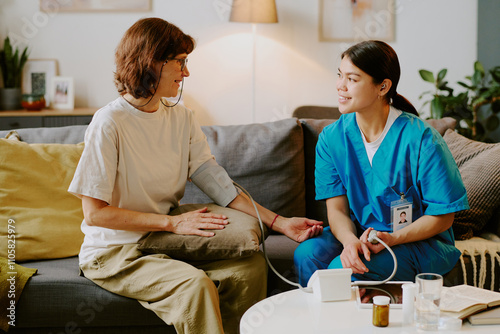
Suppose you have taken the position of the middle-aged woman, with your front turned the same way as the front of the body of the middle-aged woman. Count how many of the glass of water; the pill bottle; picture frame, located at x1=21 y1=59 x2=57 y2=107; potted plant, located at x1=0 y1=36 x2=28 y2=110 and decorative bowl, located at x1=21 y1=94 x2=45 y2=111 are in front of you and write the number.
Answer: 2

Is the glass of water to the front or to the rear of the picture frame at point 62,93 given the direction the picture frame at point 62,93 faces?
to the front

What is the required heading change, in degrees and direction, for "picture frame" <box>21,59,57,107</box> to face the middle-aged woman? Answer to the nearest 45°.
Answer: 0° — it already faces them

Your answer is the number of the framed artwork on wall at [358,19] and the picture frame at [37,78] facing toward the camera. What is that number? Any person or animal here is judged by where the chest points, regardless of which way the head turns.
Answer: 2

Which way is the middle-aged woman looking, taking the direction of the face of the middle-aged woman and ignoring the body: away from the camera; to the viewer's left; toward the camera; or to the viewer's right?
to the viewer's right

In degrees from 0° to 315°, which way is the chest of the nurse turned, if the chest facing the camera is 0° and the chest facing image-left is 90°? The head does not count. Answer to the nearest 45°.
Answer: approximately 45°

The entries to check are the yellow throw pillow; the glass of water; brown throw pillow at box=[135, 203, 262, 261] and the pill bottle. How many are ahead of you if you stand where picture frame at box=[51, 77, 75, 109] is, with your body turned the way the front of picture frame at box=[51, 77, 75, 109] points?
4

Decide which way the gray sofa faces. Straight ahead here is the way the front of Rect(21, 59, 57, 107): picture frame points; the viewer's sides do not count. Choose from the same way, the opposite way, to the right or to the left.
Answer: the same way

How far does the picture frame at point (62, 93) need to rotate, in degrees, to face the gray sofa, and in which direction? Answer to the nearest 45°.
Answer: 0° — it already faces it

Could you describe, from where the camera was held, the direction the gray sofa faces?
facing the viewer

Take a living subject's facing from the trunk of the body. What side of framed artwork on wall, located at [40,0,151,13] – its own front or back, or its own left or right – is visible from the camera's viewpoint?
front

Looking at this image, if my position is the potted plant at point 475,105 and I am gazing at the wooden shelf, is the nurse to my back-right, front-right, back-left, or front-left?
front-left

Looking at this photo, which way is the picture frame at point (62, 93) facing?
toward the camera

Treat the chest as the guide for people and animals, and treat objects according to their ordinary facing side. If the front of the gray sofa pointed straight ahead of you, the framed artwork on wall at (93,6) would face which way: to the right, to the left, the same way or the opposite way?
the same way
